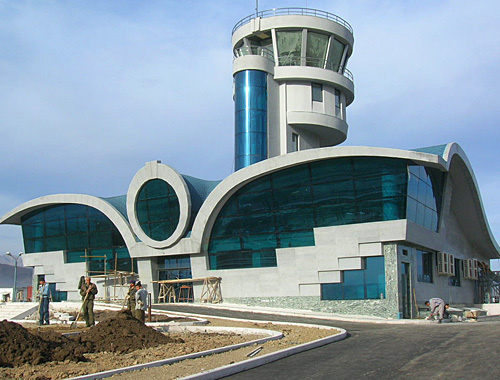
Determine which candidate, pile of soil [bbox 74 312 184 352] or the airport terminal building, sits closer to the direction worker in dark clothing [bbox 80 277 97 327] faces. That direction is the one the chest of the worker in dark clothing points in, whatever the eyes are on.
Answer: the pile of soil

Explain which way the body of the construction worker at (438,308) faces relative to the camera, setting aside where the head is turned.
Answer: to the viewer's left

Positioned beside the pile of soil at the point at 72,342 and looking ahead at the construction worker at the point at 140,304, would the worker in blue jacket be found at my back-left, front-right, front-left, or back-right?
front-left

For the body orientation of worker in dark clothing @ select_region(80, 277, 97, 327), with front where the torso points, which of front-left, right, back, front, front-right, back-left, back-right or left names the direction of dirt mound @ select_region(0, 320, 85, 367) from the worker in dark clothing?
front

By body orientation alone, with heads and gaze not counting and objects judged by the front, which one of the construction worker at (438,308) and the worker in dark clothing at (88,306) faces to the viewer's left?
the construction worker

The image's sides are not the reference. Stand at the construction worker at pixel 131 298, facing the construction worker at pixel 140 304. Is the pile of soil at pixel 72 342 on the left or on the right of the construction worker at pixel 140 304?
right

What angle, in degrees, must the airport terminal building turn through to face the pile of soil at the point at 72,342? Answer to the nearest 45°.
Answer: approximately 45° to its left

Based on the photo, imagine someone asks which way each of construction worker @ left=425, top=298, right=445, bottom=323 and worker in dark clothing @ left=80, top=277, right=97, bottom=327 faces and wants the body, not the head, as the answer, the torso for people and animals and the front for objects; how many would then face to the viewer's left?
1
